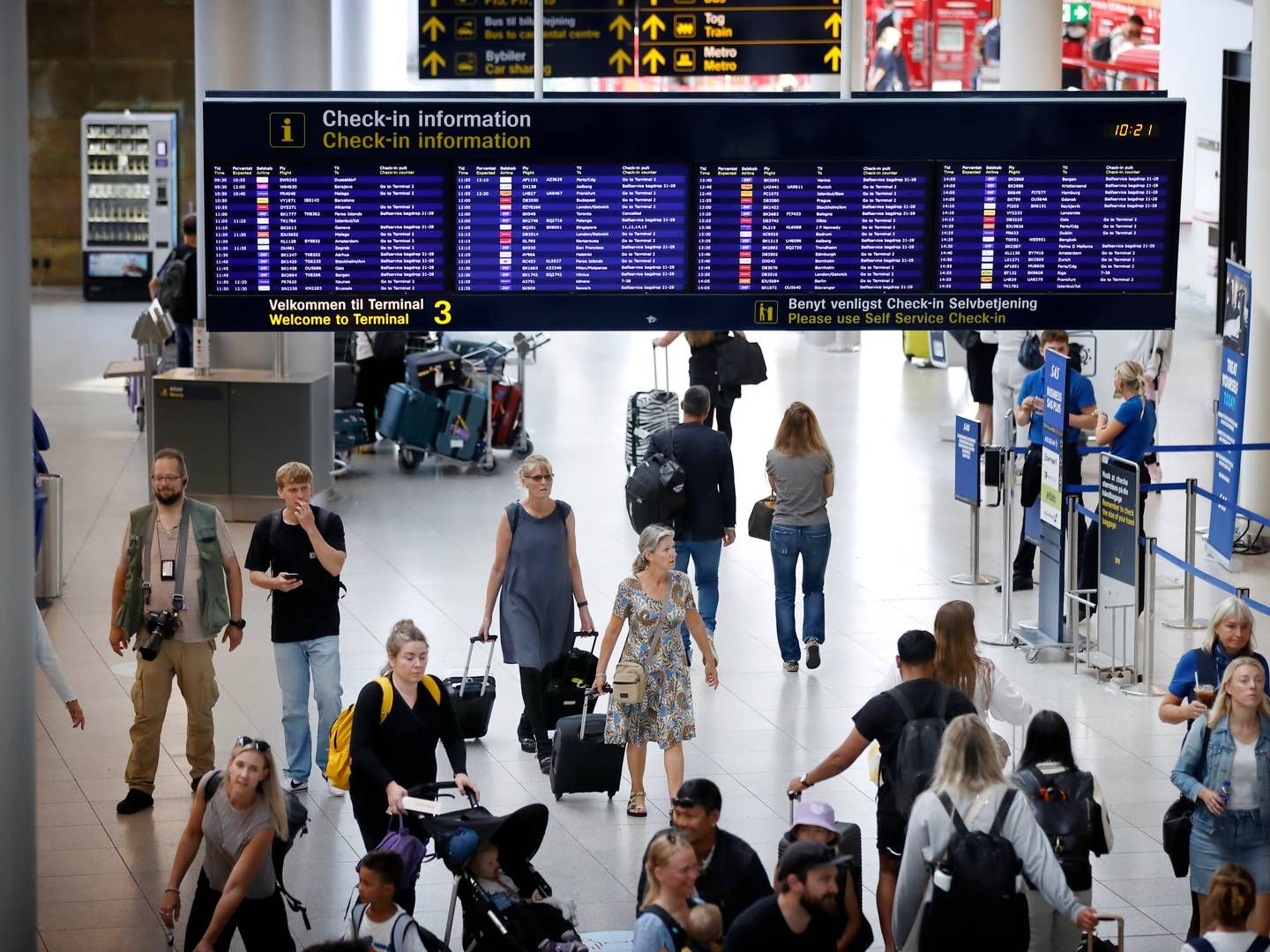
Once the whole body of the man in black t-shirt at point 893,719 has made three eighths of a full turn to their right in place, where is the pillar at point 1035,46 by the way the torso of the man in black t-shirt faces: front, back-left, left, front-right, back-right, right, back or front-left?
back-left

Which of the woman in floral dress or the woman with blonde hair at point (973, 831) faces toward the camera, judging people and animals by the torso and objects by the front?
the woman in floral dress

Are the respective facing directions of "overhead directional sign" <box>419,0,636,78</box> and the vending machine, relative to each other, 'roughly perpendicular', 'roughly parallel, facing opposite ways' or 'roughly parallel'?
roughly parallel

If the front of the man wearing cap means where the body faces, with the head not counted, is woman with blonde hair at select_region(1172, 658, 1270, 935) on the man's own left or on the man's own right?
on the man's own left

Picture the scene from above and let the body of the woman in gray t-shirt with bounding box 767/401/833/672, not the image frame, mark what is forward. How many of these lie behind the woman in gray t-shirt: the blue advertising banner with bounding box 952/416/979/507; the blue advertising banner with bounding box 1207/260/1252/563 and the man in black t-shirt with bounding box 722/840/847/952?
1

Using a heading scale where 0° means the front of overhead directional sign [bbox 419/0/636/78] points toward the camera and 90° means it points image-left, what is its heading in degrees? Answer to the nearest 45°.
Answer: approximately 0°

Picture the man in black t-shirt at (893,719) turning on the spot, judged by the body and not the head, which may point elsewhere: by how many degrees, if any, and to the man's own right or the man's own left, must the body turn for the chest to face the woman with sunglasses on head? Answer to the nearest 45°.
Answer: approximately 90° to the man's own left

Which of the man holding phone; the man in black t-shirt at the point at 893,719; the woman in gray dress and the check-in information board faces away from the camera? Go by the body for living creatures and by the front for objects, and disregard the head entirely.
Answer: the man in black t-shirt

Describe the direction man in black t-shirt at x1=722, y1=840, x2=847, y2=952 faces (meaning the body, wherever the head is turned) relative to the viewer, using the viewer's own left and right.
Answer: facing the viewer and to the right of the viewer

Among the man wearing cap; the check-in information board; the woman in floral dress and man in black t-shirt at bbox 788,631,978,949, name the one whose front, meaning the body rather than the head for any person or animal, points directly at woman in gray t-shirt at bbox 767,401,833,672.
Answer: the man in black t-shirt

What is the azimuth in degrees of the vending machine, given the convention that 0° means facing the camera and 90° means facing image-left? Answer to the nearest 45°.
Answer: approximately 0°

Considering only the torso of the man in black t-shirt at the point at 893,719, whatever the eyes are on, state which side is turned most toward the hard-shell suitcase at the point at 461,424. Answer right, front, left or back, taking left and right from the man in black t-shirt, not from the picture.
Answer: front

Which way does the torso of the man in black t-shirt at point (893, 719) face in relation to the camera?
away from the camera

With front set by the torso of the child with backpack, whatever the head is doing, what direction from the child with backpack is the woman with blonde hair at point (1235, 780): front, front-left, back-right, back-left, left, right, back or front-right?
back-left

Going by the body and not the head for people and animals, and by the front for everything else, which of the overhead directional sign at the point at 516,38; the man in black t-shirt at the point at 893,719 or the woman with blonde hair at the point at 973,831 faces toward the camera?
the overhead directional sign

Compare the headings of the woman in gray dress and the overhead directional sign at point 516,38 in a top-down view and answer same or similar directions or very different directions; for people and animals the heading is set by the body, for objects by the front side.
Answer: same or similar directions

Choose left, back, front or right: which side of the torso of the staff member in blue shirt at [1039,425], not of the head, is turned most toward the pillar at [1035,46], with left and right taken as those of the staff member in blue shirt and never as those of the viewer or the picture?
back

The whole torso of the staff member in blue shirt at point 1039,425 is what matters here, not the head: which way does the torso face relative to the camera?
toward the camera

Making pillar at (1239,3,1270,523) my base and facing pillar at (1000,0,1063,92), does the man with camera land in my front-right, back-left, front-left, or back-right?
back-left

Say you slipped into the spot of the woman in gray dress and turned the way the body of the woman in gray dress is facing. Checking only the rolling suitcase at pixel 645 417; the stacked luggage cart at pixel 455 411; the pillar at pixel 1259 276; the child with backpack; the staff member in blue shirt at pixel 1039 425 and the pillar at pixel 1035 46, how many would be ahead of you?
1

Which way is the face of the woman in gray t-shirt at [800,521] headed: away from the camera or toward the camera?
away from the camera
